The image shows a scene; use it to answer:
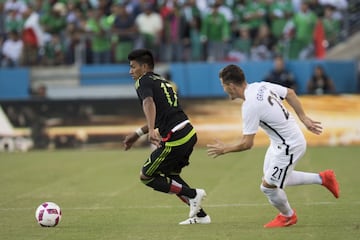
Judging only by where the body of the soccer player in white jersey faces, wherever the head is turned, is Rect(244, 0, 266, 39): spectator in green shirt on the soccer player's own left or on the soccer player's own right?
on the soccer player's own right

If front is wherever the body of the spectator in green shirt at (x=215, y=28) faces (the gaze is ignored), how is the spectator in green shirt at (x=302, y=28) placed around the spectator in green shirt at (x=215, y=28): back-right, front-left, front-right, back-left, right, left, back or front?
left

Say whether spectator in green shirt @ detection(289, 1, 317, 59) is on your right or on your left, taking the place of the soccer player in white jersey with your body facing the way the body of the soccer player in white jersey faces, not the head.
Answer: on your right

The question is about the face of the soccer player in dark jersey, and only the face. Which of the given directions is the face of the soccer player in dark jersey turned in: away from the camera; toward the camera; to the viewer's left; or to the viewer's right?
to the viewer's left

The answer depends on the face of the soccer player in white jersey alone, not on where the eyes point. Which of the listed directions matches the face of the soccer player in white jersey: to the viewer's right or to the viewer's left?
to the viewer's left

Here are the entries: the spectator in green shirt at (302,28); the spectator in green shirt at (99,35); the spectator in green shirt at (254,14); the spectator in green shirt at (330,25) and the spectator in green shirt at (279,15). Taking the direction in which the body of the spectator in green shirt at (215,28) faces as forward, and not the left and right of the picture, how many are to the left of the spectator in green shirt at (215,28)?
4

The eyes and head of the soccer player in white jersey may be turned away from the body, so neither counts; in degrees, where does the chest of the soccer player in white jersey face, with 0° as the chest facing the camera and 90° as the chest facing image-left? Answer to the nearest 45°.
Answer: approximately 90°
